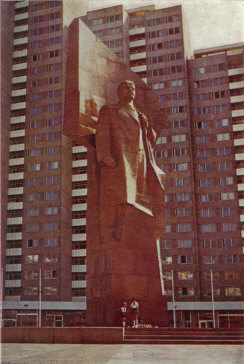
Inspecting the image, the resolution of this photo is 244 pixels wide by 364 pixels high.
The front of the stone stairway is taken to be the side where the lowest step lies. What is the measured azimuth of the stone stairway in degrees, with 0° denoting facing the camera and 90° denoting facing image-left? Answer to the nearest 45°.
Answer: approximately 0°

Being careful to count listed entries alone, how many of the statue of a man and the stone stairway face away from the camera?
0

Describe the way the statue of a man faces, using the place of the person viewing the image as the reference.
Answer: facing the viewer and to the right of the viewer

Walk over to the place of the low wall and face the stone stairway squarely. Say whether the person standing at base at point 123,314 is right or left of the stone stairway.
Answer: left

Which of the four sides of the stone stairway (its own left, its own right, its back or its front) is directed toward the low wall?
right
